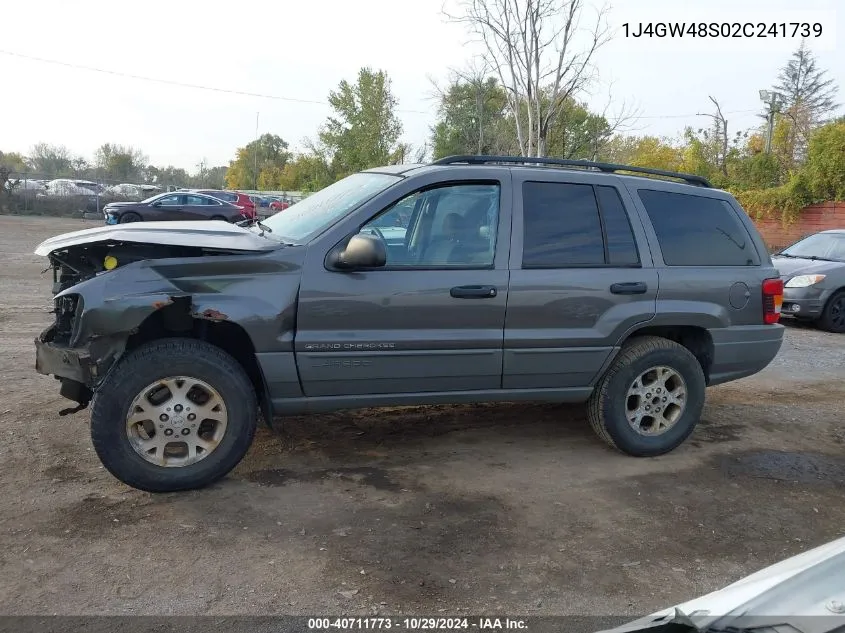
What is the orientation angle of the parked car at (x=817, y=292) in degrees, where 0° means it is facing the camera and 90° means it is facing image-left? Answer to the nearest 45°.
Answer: approximately 45°

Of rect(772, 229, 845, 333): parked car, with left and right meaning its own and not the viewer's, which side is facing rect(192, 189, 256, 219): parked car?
right

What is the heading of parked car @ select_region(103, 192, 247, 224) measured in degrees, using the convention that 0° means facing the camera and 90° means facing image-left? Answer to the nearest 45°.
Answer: approximately 90°

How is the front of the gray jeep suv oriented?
to the viewer's left

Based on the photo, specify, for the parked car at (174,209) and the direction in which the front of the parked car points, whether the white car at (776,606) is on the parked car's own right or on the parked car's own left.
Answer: on the parked car's own left

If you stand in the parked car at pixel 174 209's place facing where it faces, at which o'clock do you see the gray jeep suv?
The gray jeep suv is roughly at 9 o'clock from the parked car.

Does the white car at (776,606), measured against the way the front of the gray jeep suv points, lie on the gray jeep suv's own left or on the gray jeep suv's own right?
on the gray jeep suv's own left

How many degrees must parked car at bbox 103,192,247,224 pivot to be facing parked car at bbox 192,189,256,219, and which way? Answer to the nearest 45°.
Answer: approximately 135° to its right

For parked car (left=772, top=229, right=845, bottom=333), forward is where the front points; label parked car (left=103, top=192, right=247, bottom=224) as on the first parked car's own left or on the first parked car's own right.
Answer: on the first parked car's own right

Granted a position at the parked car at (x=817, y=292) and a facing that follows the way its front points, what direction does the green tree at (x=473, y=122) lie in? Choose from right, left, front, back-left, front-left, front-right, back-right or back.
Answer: right

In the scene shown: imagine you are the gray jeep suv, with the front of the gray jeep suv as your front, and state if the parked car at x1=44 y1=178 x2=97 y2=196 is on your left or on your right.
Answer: on your right

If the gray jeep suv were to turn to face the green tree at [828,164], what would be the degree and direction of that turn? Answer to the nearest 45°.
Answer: approximately 135° to its right
